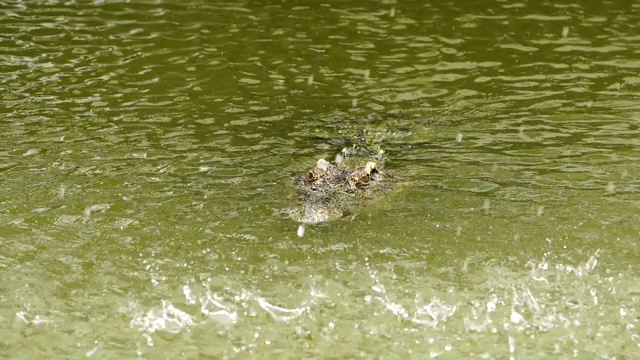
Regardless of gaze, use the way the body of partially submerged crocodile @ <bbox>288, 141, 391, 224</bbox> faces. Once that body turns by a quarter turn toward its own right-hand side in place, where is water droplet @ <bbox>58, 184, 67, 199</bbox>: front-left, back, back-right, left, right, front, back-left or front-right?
front-left

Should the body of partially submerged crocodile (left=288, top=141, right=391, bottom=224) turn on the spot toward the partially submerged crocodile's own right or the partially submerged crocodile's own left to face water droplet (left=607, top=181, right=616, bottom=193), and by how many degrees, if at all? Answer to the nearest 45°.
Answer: approximately 135° to the partially submerged crocodile's own left

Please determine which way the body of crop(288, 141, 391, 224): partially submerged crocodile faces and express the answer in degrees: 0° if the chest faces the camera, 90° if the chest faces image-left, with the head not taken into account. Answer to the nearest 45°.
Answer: approximately 45°

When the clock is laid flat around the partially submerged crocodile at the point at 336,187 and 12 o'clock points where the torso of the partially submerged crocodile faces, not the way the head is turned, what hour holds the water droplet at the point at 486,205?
The water droplet is roughly at 8 o'clock from the partially submerged crocodile.
